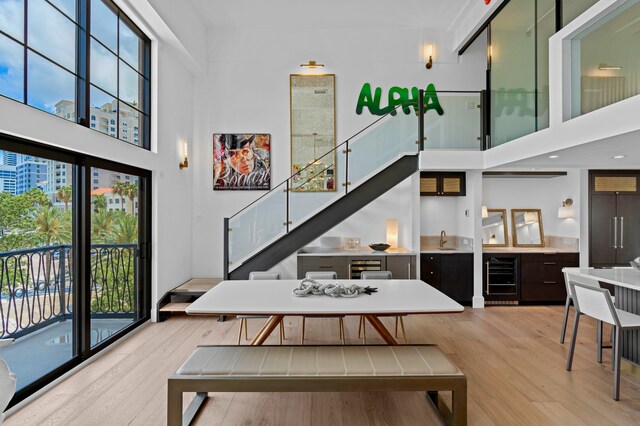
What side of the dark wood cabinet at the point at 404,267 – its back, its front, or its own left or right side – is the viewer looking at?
front

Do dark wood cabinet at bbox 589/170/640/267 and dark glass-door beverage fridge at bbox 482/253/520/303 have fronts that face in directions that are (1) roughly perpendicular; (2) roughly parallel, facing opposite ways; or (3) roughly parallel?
roughly parallel

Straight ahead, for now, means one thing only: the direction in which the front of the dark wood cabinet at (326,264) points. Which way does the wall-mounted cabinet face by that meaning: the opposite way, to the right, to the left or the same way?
the same way

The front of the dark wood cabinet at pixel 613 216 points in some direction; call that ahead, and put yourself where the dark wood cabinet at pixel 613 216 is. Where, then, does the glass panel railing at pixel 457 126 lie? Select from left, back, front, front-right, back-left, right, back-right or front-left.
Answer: front-right

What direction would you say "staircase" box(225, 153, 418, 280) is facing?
to the viewer's left

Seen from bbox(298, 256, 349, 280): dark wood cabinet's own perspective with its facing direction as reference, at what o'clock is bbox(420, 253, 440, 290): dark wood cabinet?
bbox(420, 253, 440, 290): dark wood cabinet is roughly at 9 o'clock from bbox(298, 256, 349, 280): dark wood cabinet.

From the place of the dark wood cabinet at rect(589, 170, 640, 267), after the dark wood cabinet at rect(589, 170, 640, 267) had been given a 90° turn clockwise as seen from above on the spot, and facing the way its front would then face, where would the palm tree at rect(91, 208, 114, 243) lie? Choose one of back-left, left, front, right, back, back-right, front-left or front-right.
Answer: front-left

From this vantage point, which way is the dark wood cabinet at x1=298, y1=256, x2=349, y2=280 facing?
toward the camera

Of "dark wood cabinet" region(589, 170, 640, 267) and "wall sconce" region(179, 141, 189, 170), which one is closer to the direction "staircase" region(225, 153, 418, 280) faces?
the wall sconce

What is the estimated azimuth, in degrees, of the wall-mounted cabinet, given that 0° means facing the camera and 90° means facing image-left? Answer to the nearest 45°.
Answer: approximately 0°

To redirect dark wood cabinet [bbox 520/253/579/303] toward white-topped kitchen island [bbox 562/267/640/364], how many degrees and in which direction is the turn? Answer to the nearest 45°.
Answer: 0° — it already faces it

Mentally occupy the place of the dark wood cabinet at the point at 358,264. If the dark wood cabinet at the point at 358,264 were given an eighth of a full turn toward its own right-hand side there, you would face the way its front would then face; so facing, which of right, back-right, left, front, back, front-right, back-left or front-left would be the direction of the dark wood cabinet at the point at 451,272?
back-left

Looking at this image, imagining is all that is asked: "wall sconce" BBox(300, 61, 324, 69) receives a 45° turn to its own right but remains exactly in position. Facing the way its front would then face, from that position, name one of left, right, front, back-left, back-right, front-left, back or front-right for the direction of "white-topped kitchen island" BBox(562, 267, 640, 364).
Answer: left

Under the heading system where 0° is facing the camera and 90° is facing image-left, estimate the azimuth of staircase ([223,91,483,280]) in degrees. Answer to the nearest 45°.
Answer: approximately 90°

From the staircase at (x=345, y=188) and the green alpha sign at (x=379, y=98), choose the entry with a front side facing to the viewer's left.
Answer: the staircase

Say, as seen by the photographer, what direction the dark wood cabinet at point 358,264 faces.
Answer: facing the viewer

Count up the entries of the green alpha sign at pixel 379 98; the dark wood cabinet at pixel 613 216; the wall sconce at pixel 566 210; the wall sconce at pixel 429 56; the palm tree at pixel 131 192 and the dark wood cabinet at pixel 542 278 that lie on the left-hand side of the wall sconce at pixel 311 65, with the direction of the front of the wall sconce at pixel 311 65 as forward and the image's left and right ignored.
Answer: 5
